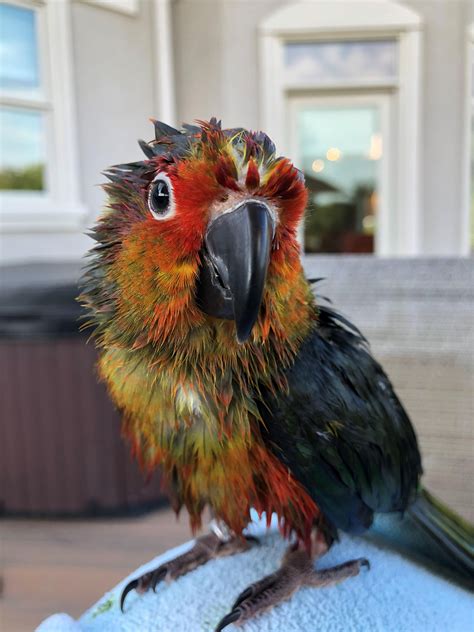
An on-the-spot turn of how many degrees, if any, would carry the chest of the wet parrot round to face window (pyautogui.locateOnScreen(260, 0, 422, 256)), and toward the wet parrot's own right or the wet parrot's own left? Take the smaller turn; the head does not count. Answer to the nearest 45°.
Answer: approximately 135° to the wet parrot's own right

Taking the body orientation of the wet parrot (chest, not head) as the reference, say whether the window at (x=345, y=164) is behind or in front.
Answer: behind

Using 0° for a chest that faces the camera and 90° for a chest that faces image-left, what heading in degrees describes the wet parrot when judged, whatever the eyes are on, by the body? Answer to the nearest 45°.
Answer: approximately 45°

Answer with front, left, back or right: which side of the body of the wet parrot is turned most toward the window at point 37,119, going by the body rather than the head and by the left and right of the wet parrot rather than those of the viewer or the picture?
right
